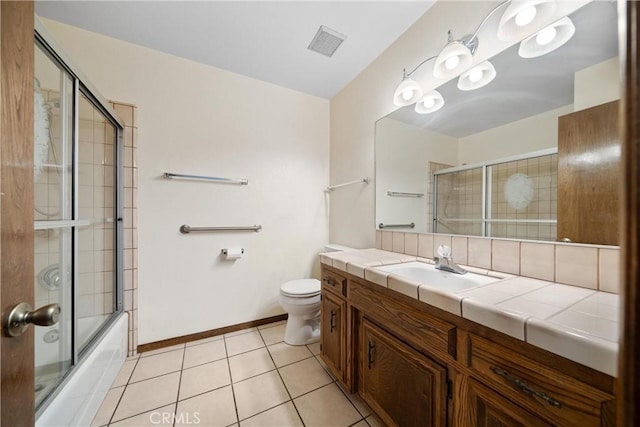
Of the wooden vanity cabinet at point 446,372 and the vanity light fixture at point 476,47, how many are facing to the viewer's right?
0

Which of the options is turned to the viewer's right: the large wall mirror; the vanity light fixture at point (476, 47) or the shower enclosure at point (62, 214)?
the shower enclosure

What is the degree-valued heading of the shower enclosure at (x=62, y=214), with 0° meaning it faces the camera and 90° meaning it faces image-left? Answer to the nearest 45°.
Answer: approximately 270°

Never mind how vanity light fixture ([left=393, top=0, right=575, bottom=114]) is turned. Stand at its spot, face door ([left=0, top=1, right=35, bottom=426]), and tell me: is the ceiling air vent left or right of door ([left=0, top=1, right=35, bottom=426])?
right

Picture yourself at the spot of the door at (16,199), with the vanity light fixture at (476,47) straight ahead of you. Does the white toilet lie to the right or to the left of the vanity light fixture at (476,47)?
left

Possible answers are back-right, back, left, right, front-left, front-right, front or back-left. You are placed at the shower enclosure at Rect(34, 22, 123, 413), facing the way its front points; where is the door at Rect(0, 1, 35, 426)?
right

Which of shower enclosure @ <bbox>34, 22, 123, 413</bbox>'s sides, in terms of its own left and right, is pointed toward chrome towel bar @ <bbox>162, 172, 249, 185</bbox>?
front

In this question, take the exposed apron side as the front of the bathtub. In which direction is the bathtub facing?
to the viewer's right
